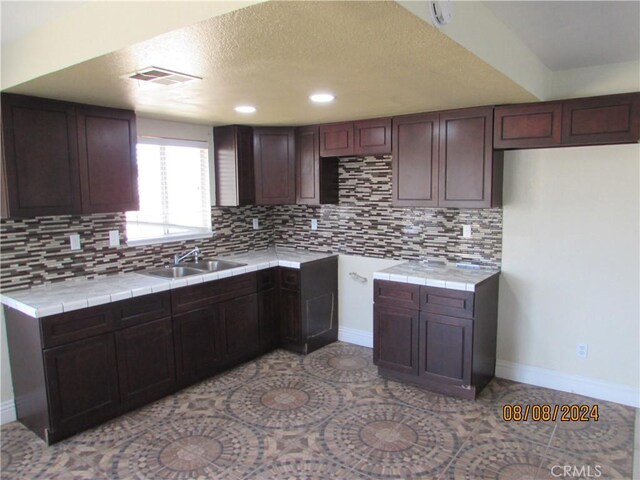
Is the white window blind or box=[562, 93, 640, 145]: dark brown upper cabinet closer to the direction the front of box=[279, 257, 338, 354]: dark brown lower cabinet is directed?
the white window blind

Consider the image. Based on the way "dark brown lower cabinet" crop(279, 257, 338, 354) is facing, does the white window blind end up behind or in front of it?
in front

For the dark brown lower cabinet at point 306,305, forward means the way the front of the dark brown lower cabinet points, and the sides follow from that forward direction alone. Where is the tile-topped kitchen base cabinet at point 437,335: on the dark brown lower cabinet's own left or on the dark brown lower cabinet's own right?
on the dark brown lower cabinet's own left

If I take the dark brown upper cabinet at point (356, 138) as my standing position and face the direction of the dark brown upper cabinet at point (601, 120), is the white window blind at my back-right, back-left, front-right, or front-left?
back-right

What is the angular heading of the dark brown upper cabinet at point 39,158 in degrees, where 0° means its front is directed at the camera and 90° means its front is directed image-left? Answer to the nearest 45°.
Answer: approximately 315°

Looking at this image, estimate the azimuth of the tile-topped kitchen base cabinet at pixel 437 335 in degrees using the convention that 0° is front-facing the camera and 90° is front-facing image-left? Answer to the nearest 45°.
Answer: approximately 45°

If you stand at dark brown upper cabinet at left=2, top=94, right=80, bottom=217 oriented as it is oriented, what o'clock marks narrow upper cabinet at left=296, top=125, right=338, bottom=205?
The narrow upper cabinet is roughly at 10 o'clock from the dark brown upper cabinet.

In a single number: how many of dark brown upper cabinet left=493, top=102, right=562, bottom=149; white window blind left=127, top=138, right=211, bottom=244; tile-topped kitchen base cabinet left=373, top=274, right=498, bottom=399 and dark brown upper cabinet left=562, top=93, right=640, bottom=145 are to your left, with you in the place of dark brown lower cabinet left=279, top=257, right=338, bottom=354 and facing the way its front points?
3

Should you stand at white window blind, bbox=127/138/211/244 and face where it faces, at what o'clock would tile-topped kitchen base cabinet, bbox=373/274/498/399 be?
The tile-topped kitchen base cabinet is roughly at 12 o'clock from the white window blind.

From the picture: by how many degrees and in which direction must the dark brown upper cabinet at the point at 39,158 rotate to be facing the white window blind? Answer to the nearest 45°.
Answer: approximately 90° to its left

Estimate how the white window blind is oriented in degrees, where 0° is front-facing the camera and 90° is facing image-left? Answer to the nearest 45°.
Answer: approximately 315°

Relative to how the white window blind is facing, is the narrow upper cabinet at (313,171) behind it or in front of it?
in front

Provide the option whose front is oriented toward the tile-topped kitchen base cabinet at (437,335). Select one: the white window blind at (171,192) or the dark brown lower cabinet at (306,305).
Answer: the white window blind
